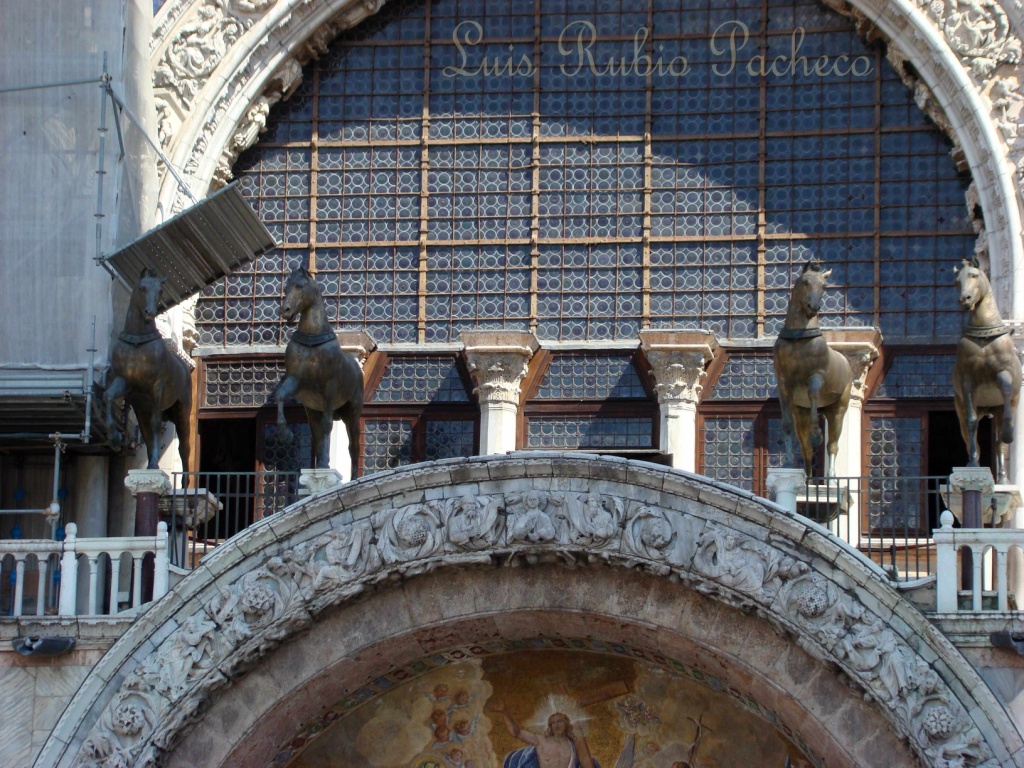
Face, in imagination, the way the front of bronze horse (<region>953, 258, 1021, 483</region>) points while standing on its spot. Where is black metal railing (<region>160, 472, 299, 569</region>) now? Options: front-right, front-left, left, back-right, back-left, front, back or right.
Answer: right

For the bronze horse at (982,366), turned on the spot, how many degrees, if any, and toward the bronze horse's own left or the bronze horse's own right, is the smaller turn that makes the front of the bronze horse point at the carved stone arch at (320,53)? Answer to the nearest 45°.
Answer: approximately 90° to the bronze horse's own right

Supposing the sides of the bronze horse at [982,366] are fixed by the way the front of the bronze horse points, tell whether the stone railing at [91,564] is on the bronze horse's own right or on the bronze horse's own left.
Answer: on the bronze horse's own right

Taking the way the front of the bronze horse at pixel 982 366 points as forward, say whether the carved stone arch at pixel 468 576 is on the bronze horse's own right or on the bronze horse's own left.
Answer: on the bronze horse's own right

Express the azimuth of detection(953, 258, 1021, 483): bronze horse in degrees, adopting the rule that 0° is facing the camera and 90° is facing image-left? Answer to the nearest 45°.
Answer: approximately 0°

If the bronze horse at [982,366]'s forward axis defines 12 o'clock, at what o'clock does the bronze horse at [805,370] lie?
the bronze horse at [805,370] is roughly at 3 o'clock from the bronze horse at [982,366].

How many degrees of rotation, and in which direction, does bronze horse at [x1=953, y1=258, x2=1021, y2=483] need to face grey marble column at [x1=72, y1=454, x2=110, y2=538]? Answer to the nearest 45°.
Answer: approximately 90° to its right

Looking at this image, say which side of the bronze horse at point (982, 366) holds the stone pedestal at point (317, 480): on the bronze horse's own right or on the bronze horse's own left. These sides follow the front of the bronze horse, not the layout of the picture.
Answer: on the bronze horse's own right

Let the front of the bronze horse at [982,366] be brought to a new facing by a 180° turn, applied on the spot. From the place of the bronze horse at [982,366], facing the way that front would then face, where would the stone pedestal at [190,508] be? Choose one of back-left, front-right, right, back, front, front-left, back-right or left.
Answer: left

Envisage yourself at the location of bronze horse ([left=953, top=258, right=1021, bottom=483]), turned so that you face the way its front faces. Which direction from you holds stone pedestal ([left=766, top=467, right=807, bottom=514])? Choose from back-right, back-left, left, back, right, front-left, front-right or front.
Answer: right

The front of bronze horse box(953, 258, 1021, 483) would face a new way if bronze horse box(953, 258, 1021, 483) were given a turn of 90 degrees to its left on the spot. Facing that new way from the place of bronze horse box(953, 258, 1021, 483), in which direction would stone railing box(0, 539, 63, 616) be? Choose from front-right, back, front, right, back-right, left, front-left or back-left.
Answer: back
